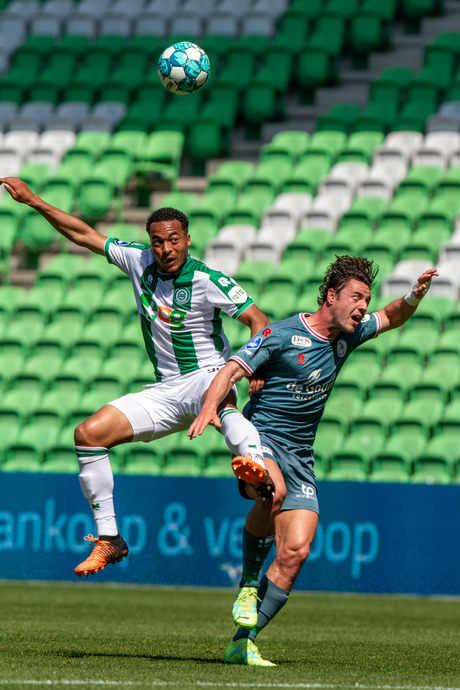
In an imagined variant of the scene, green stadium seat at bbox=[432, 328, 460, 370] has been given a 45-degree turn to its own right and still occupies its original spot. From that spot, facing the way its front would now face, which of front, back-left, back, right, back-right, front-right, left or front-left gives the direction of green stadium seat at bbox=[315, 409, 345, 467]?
front

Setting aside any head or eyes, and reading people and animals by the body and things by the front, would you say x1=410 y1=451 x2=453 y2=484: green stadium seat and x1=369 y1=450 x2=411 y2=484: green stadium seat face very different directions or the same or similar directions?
same or similar directions

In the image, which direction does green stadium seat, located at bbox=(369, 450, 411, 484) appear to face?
toward the camera

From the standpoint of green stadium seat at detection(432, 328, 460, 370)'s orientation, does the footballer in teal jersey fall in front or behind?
in front

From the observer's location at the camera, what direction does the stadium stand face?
facing the viewer

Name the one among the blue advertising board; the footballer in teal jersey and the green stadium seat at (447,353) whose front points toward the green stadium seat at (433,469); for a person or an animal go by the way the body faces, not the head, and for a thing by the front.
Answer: the green stadium seat at (447,353)

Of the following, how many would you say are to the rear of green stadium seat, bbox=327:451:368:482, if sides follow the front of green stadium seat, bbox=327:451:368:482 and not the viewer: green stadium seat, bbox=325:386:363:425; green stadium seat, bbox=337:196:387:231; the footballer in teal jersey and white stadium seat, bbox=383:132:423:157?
3

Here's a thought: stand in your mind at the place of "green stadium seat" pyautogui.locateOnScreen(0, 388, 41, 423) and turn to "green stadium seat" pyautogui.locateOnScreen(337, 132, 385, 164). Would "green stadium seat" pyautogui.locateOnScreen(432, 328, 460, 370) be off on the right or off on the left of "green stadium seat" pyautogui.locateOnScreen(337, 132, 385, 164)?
right

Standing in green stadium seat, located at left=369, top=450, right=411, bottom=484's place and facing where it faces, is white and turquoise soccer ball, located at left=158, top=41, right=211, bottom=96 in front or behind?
in front

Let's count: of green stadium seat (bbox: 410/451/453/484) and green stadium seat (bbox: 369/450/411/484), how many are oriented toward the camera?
2

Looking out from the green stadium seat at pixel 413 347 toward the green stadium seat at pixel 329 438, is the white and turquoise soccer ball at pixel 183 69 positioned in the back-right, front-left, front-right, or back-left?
front-left

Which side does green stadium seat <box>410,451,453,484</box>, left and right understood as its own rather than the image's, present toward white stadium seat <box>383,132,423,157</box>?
back

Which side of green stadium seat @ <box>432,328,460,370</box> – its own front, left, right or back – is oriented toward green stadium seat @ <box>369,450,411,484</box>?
front

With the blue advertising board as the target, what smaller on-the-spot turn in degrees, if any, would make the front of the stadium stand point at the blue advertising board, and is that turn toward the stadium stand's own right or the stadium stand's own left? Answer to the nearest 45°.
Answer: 0° — it already faces it

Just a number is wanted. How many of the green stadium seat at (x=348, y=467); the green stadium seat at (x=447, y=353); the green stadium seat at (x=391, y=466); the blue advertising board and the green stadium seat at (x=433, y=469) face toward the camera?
5

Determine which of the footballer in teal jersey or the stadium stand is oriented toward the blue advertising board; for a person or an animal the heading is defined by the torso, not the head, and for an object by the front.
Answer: the stadium stand

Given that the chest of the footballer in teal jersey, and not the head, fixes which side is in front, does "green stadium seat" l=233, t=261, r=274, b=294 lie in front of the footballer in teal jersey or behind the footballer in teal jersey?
behind

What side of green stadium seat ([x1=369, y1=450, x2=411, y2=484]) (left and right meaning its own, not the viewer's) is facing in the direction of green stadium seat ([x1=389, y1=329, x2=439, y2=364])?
back

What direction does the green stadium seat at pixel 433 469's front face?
toward the camera
